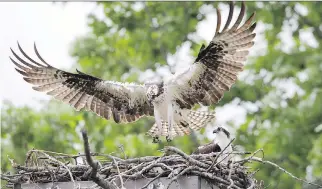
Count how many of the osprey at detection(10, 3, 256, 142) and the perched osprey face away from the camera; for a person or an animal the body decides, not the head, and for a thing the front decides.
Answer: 0
